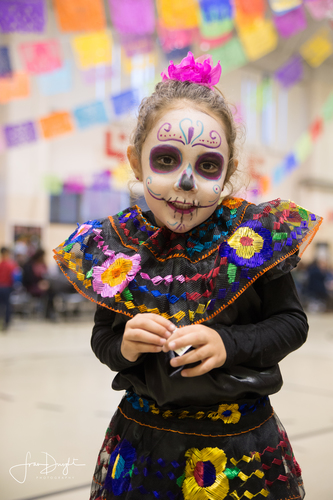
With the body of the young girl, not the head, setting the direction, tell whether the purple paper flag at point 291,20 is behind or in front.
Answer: behind

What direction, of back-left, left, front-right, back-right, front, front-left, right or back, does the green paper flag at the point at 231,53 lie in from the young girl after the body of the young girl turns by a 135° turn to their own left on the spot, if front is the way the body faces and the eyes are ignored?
front-left

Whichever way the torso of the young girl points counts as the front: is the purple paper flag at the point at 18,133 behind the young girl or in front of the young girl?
behind

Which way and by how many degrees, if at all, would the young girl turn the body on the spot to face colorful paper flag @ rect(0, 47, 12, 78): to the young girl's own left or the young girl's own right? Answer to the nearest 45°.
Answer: approximately 135° to the young girl's own right

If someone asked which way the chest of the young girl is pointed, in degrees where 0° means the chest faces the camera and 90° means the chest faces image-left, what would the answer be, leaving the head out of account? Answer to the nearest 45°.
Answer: approximately 0°

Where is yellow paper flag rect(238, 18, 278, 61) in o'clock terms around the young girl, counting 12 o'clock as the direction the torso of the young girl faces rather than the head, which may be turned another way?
The yellow paper flag is roughly at 6 o'clock from the young girl.

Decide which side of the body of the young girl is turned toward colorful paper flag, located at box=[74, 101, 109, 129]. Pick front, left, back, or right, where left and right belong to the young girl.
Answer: back

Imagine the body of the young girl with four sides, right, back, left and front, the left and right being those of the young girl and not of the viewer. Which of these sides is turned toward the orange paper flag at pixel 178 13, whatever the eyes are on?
back

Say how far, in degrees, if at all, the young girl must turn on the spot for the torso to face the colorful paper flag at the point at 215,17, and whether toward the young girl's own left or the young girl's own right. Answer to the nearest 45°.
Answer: approximately 180°

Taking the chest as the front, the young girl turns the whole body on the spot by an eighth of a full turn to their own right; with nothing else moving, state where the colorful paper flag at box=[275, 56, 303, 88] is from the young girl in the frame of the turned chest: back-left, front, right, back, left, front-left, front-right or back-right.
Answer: back-right

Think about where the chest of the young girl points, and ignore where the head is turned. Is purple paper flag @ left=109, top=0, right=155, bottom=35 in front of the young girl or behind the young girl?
behind
